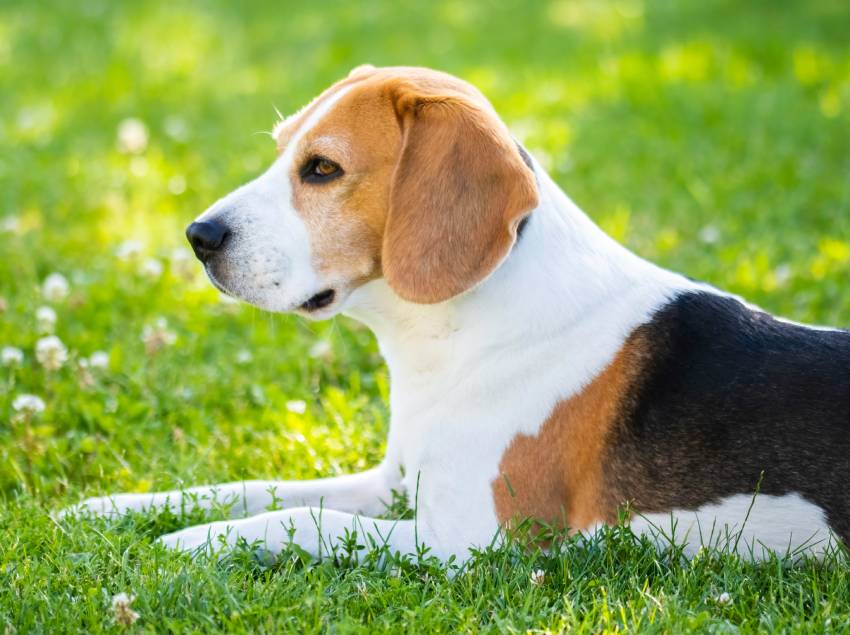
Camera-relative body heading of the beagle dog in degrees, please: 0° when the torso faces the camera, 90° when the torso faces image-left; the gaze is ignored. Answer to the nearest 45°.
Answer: approximately 90°

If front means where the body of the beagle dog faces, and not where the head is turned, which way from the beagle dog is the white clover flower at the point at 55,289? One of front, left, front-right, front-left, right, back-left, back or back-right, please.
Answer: front-right

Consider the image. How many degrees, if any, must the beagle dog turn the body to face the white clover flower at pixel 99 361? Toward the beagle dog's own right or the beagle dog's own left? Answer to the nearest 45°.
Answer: approximately 45° to the beagle dog's own right

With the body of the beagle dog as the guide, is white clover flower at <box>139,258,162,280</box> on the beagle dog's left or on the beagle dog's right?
on the beagle dog's right

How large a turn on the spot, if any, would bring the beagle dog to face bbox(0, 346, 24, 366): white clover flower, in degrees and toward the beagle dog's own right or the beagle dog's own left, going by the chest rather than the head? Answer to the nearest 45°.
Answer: approximately 45° to the beagle dog's own right

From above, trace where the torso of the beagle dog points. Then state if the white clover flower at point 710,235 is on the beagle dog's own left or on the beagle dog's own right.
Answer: on the beagle dog's own right

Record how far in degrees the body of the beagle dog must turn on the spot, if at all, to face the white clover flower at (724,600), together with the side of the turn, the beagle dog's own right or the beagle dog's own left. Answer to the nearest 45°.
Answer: approximately 135° to the beagle dog's own left

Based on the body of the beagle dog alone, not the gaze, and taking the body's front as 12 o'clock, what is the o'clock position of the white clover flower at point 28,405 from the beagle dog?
The white clover flower is roughly at 1 o'clock from the beagle dog.

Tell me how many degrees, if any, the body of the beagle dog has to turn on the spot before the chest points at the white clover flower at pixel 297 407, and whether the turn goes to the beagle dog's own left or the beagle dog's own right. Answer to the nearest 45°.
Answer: approximately 45° to the beagle dog's own right

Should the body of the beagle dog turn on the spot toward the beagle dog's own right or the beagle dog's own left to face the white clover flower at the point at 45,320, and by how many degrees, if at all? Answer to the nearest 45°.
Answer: approximately 45° to the beagle dog's own right
